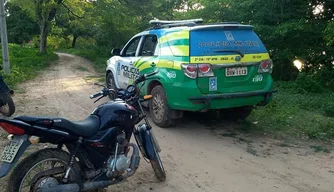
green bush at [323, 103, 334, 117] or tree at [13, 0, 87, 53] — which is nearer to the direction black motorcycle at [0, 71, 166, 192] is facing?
the green bush

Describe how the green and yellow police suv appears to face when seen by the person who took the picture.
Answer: facing away from the viewer and to the left of the viewer

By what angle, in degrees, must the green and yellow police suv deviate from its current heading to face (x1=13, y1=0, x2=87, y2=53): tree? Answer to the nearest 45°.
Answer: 0° — it already faces it

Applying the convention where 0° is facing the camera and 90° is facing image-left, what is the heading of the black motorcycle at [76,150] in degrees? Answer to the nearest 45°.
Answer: approximately 225°

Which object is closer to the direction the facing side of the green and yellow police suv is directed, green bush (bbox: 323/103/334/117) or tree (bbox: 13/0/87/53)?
the tree
